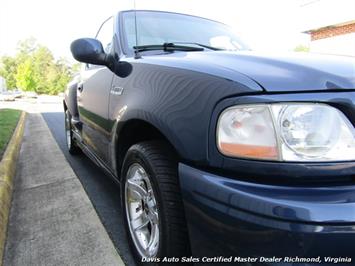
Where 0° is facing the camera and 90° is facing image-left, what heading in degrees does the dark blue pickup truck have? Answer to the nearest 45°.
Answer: approximately 315°

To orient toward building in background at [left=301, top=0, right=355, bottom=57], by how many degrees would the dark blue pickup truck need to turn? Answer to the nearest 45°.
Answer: approximately 135° to its left
